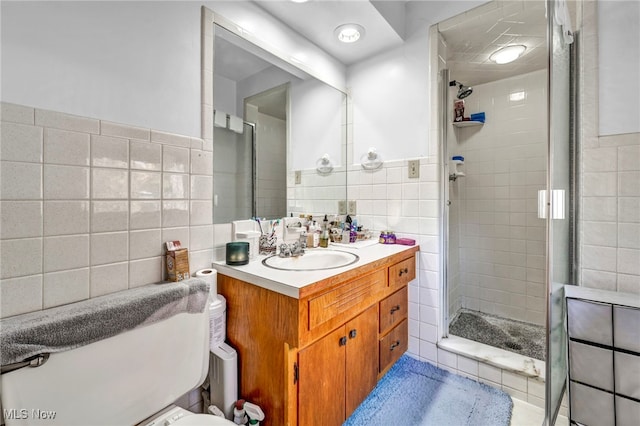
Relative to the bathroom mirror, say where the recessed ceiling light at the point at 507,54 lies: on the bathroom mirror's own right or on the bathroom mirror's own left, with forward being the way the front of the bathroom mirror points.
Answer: on the bathroom mirror's own left

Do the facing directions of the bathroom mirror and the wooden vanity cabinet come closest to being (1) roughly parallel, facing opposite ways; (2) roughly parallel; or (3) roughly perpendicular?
roughly parallel

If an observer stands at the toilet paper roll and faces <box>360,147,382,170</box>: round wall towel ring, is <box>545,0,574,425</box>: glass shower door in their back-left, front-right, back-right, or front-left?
front-right

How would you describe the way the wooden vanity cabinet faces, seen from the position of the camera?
facing the viewer and to the right of the viewer

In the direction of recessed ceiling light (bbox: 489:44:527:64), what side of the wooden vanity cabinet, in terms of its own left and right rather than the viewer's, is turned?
left

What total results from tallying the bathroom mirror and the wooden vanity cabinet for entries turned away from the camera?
0

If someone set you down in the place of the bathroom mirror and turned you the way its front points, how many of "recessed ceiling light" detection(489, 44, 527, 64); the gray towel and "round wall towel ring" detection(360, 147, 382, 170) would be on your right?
1
